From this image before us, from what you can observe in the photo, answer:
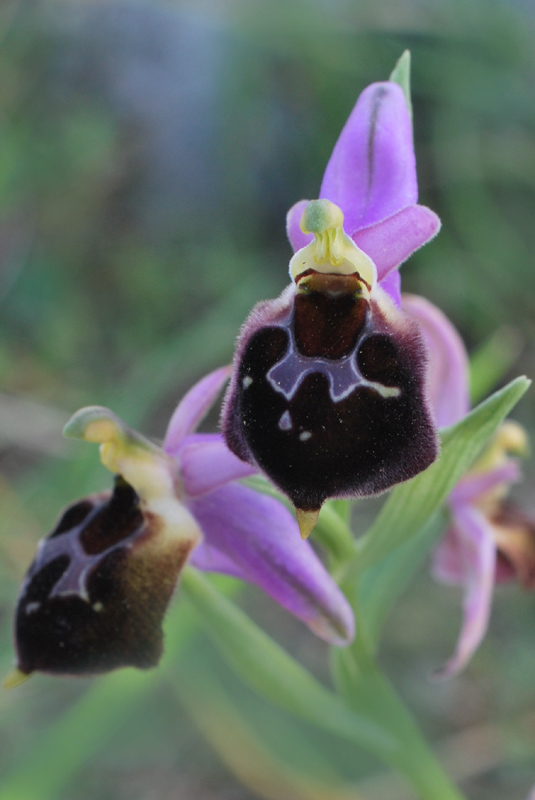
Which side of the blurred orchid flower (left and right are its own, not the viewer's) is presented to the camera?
right

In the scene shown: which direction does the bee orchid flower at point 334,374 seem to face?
toward the camera

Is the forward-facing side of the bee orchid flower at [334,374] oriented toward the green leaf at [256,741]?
no

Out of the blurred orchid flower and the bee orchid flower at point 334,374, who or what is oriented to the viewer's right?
the blurred orchid flower
